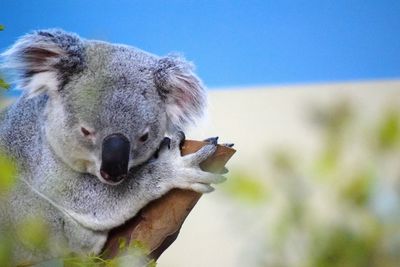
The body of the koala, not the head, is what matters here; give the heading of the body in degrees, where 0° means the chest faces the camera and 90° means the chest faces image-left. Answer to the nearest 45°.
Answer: approximately 315°
